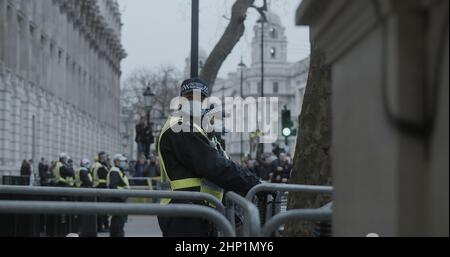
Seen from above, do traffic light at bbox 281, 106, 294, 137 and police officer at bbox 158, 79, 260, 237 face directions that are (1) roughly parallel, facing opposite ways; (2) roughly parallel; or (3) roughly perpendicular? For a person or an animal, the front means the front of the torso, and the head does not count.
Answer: roughly perpendicular

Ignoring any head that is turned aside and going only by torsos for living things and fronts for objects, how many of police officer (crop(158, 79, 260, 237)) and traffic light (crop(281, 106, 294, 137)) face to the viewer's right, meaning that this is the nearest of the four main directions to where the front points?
1

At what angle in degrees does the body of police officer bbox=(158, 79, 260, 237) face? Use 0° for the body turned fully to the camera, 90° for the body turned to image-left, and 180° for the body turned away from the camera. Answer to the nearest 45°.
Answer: approximately 270°

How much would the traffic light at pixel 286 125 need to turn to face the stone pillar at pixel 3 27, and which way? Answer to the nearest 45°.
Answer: approximately 90° to its right

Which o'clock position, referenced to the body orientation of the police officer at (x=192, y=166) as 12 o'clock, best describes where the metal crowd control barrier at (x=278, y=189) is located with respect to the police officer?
The metal crowd control barrier is roughly at 12 o'clock from the police officer.

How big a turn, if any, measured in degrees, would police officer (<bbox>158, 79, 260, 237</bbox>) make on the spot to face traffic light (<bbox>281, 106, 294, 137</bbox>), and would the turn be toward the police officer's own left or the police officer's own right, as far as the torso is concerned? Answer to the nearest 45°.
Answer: approximately 90° to the police officer's own left
